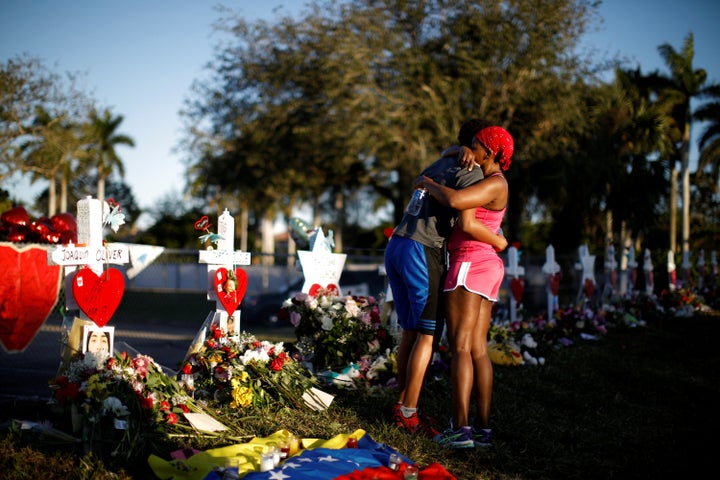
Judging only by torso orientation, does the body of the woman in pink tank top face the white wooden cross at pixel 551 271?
no

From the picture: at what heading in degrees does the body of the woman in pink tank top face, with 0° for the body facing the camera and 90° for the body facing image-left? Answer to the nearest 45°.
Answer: approximately 90°

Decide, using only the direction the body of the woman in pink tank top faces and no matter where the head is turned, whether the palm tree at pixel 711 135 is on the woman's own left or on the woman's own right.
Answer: on the woman's own right

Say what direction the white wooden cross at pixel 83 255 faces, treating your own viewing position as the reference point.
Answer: facing the viewer

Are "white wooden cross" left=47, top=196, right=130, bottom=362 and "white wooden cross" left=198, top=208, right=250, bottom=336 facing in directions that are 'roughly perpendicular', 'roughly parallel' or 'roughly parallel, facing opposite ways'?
roughly parallel

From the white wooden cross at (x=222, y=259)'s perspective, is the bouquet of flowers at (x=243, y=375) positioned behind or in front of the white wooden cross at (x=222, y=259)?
in front

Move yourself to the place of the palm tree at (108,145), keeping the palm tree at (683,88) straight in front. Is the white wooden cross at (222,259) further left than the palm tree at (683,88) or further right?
right

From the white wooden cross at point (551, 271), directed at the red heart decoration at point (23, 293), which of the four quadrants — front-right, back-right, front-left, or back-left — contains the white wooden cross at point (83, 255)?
front-left

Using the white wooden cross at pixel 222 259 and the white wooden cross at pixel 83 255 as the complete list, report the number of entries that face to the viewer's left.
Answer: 0

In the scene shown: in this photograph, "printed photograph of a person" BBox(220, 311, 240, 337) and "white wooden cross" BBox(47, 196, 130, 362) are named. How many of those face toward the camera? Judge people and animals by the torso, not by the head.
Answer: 2

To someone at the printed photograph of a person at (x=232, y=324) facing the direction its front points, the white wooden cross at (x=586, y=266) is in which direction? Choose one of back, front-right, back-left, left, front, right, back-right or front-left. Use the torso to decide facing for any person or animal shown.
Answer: back-left

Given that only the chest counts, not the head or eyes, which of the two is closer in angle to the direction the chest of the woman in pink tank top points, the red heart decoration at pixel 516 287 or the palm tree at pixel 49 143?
the palm tree

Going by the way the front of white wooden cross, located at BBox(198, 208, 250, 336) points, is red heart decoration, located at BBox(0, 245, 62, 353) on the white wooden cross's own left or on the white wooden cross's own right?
on the white wooden cross's own right

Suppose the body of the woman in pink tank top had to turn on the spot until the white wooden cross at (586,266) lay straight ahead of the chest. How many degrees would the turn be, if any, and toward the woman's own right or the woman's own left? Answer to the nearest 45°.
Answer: approximately 90° to the woman's own right

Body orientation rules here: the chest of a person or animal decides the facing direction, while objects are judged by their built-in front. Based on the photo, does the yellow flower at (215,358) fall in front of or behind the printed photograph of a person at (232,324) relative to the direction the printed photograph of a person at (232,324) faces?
in front

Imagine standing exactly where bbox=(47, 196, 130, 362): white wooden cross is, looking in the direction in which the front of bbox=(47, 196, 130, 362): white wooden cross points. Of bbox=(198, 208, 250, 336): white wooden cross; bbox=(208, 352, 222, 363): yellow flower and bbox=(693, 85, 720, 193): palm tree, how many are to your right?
0

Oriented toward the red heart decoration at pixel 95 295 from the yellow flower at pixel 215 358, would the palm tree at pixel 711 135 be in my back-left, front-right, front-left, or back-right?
back-right

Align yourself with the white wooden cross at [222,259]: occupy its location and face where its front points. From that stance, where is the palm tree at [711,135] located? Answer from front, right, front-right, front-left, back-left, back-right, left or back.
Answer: back-left

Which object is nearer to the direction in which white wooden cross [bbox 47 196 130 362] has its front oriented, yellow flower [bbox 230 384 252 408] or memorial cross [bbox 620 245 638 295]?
the yellow flower
